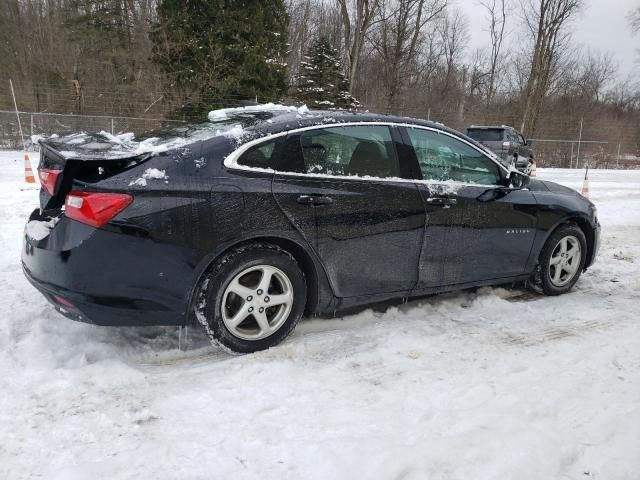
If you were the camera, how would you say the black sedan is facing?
facing away from the viewer and to the right of the viewer

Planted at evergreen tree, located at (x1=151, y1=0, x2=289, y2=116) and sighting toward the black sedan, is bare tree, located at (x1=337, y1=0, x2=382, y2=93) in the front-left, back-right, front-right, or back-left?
back-left

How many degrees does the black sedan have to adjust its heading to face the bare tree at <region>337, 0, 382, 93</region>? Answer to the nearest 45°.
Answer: approximately 45° to its left

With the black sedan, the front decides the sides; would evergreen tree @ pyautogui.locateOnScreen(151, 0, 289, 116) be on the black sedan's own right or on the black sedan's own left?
on the black sedan's own left
